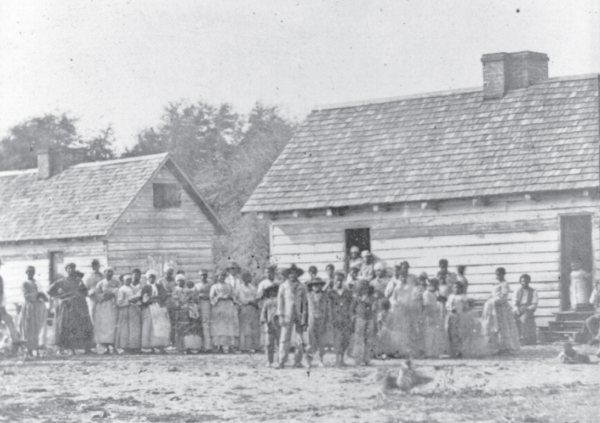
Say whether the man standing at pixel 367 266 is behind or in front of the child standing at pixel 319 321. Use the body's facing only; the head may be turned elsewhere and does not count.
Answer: behind

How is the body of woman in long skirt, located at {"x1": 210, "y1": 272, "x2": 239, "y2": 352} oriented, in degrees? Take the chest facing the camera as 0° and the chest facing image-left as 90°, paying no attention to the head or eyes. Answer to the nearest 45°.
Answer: approximately 0°

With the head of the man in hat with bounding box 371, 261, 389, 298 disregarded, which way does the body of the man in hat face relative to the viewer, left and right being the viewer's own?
facing the viewer

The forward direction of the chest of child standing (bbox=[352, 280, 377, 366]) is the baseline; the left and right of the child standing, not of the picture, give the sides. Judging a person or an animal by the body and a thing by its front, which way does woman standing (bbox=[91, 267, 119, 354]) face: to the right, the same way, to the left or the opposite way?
the same way

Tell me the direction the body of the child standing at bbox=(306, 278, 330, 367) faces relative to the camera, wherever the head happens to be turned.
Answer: toward the camera

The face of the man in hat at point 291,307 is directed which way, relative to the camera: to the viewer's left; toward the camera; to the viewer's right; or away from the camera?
toward the camera

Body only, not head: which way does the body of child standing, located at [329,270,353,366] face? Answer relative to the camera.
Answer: toward the camera

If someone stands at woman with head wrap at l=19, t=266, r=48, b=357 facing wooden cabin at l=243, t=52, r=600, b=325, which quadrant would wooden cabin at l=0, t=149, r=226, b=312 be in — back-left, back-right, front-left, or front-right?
front-left

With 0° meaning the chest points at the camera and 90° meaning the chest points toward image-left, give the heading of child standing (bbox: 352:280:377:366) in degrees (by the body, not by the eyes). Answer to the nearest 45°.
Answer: approximately 0°

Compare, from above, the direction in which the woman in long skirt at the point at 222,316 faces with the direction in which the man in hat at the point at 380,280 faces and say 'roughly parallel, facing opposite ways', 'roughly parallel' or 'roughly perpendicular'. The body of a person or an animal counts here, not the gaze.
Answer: roughly parallel

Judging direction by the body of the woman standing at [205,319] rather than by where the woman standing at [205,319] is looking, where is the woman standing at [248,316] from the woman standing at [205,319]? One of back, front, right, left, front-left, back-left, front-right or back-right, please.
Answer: left

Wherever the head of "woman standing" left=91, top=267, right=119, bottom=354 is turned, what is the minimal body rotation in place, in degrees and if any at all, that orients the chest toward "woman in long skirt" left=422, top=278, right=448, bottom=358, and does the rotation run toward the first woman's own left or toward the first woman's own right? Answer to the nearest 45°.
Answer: approximately 45° to the first woman's own left

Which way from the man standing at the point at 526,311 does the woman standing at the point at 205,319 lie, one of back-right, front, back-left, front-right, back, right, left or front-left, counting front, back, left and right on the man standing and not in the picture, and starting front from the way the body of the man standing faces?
right
